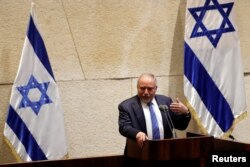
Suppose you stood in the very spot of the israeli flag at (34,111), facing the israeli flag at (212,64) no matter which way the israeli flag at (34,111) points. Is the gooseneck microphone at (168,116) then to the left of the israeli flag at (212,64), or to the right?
right

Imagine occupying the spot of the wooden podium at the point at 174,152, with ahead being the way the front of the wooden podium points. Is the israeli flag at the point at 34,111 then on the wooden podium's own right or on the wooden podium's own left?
on the wooden podium's own right

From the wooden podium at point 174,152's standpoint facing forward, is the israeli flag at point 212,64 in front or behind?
behind

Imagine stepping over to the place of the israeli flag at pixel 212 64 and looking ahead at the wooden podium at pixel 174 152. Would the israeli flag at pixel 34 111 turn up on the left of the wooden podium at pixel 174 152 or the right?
right

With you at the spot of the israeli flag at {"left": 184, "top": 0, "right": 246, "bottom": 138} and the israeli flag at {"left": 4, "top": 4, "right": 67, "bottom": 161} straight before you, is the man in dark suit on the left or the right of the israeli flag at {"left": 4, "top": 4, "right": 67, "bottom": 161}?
left

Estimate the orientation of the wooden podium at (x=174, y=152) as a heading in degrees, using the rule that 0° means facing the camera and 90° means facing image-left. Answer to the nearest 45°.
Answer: approximately 0°
